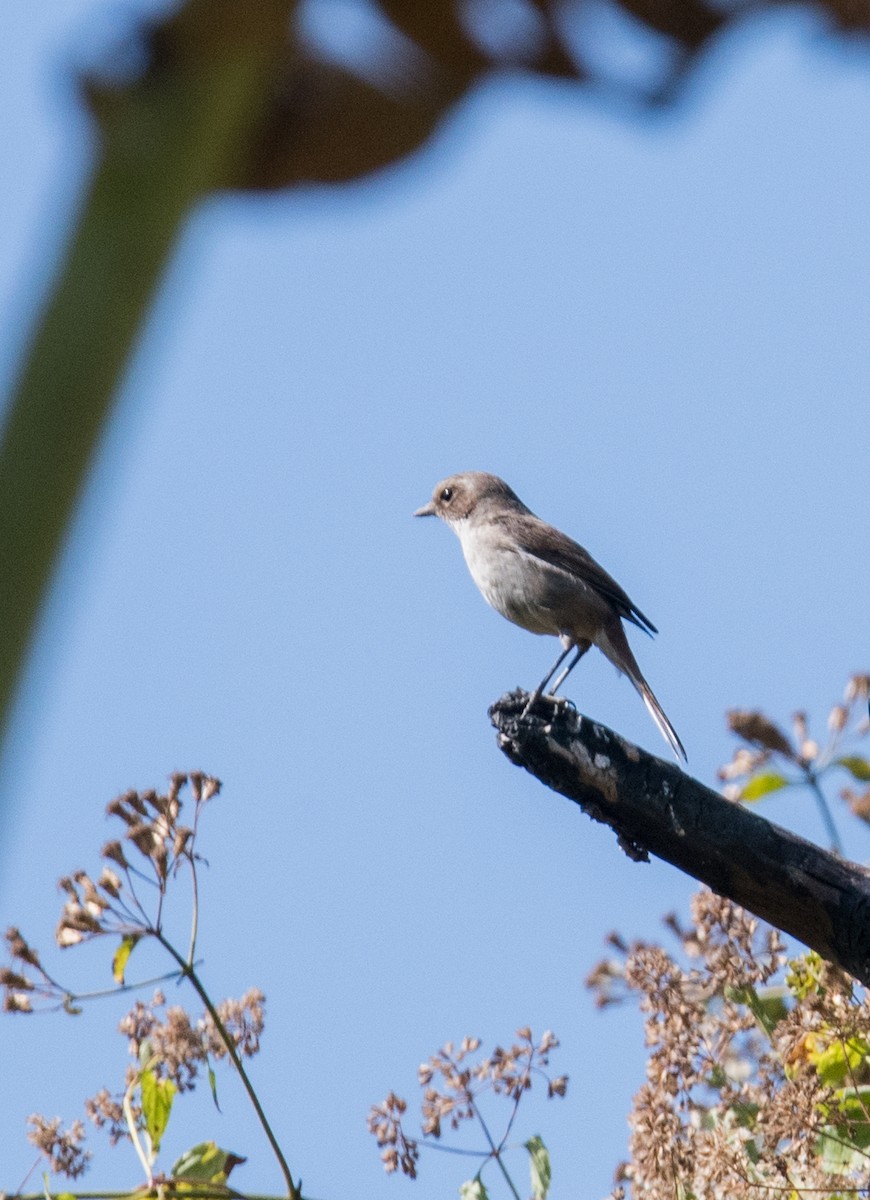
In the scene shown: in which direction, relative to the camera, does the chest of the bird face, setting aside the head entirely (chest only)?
to the viewer's left
